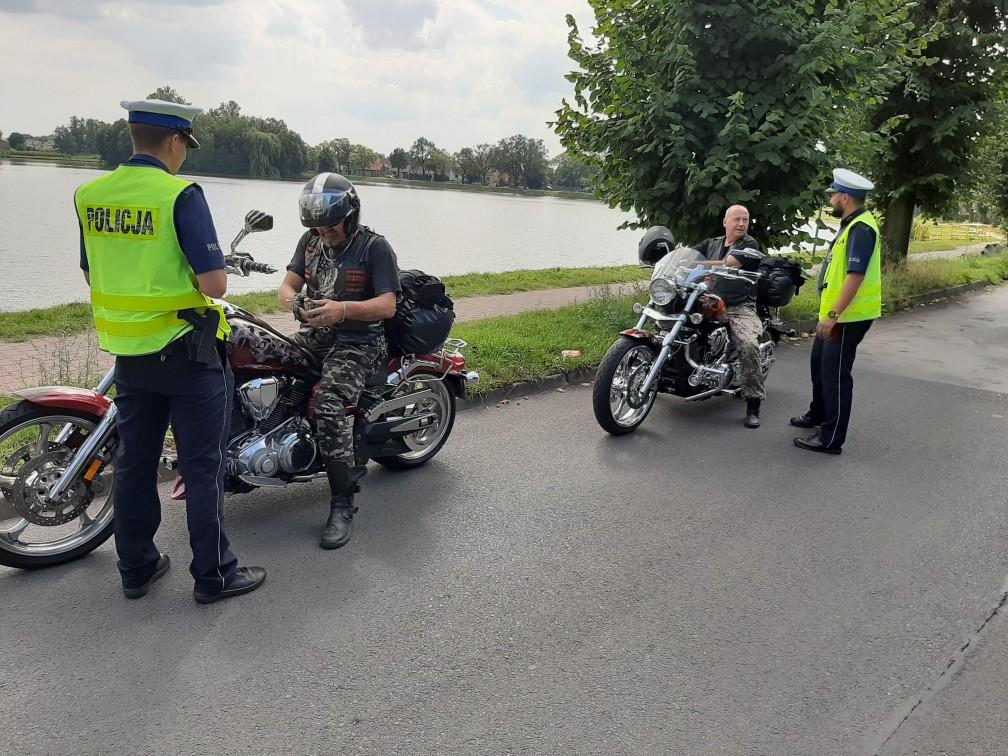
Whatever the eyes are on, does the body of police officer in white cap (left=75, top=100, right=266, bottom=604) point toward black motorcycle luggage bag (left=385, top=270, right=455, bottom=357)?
yes

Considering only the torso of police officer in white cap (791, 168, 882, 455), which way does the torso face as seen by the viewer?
to the viewer's left

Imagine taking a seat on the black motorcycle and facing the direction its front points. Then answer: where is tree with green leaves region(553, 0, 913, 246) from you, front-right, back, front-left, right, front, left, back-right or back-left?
back-right

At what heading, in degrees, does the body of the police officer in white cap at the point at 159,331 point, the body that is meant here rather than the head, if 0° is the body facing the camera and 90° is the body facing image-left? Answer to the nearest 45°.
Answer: approximately 225°

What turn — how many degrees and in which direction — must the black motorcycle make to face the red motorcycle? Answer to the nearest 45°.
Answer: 0° — it already faces it

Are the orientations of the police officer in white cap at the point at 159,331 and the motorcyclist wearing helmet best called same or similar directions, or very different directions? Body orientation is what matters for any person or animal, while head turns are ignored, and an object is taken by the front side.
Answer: very different directions

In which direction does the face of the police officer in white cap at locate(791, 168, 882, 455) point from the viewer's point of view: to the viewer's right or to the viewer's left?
to the viewer's left

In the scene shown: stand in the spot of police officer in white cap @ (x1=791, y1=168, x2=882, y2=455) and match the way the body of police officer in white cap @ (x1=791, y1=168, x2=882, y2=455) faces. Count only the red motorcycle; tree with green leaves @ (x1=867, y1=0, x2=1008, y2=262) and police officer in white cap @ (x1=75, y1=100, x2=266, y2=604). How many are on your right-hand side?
1

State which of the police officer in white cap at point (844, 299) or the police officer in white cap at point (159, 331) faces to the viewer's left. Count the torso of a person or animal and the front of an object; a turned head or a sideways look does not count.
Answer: the police officer in white cap at point (844, 299)

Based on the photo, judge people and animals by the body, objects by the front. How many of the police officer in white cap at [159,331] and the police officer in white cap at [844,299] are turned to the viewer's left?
1

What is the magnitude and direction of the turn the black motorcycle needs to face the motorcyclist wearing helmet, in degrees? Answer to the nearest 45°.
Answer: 0° — it already faces them

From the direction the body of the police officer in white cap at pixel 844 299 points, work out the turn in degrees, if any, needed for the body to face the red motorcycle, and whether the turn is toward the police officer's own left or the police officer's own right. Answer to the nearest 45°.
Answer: approximately 45° to the police officer's own left
